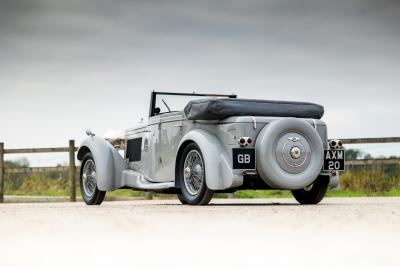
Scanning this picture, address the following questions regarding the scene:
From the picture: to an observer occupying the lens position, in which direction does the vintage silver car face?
facing away from the viewer and to the left of the viewer

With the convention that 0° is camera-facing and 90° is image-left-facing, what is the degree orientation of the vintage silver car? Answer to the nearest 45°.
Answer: approximately 135°
